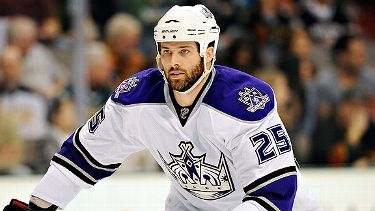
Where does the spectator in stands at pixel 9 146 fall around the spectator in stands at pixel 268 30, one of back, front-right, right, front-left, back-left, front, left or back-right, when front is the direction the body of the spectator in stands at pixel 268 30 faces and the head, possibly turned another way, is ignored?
front-right

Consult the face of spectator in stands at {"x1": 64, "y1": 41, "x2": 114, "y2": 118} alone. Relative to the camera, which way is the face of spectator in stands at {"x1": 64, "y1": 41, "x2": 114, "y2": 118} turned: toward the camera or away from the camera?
toward the camera

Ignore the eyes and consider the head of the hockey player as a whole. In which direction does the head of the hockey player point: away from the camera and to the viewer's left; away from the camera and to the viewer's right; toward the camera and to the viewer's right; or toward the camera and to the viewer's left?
toward the camera and to the viewer's left

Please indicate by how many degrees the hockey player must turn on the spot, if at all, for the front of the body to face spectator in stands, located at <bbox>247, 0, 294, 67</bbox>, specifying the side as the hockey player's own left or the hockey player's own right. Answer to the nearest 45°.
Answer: approximately 135° to the hockey player's own right

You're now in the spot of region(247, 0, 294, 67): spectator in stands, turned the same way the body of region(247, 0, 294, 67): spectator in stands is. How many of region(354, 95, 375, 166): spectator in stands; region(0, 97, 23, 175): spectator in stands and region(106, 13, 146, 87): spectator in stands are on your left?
1

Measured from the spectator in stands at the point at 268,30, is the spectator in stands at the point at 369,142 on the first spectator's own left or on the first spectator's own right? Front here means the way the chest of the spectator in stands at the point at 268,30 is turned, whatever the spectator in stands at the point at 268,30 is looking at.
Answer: on the first spectator's own left

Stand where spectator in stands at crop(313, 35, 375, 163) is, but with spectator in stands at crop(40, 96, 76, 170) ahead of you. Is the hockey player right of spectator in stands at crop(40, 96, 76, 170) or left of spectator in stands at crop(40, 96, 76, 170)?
left

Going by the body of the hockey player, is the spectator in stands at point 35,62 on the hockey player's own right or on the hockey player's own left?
on the hockey player's own right

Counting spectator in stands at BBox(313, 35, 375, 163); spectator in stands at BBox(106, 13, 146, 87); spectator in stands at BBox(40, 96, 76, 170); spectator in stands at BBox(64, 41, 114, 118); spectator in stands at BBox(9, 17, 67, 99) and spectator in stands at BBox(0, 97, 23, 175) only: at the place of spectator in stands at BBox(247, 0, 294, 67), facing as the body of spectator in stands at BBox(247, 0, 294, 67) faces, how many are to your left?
1

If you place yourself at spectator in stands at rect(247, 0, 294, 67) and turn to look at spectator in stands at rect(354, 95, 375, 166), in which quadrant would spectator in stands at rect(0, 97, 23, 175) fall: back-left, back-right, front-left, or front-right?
back-right

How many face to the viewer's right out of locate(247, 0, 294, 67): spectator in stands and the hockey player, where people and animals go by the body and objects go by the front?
0

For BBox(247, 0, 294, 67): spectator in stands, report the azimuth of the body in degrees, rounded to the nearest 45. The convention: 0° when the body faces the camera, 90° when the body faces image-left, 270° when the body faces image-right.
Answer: approximately 0°

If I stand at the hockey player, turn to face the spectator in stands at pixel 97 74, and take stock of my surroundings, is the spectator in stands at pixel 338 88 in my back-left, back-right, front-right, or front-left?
front-right

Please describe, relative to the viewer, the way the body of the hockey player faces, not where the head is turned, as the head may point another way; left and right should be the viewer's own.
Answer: facing the viewer and to the left of the viewer
